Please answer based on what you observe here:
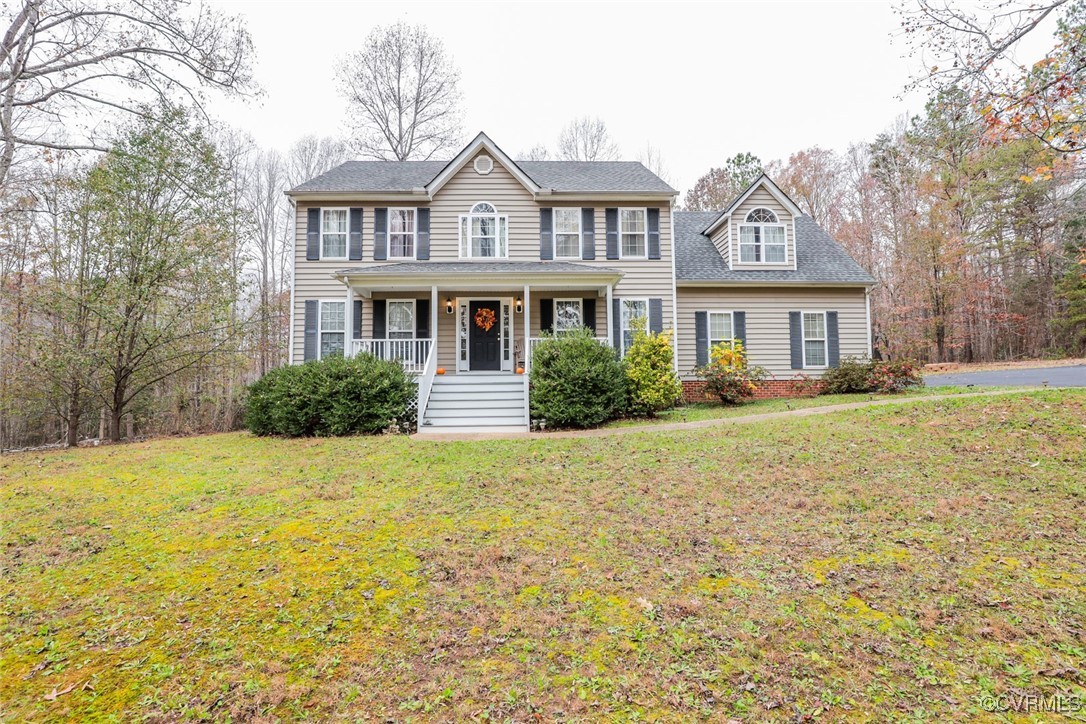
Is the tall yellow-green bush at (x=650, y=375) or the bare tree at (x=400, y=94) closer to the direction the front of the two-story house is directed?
the tall yellow-green bush

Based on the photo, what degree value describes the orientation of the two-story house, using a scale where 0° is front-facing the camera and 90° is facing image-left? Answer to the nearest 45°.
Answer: approximately 0°

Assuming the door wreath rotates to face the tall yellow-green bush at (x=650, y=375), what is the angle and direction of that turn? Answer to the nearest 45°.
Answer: approximately 45° to its left

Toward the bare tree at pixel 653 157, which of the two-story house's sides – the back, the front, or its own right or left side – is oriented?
back

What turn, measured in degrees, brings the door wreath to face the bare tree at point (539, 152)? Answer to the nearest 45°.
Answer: approximately 180°

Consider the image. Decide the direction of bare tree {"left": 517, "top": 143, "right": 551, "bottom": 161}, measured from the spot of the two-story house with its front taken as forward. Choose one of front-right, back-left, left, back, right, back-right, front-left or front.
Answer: back

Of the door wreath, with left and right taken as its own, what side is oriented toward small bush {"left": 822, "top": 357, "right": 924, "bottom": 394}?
left

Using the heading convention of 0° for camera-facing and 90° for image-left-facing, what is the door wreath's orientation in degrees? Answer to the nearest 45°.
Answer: approximately 0°

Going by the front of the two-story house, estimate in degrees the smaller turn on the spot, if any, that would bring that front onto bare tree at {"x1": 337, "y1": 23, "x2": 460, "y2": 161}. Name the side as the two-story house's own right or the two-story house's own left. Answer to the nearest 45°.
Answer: approximately 135° to the two-story house's own right
